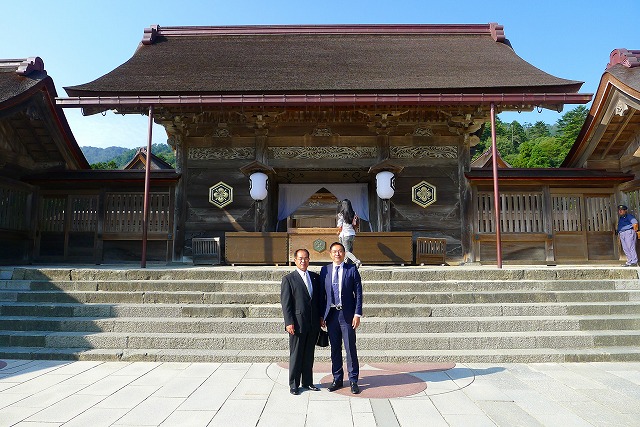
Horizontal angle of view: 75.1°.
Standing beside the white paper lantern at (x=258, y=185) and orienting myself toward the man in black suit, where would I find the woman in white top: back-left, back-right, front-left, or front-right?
front-left

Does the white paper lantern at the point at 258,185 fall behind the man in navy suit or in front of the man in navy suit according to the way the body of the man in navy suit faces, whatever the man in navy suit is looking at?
behind

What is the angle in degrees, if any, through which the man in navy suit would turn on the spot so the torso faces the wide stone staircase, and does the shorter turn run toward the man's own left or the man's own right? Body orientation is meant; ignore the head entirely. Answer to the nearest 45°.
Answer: approximately 180°

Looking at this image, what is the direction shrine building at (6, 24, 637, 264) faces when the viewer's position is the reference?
facing the viewer

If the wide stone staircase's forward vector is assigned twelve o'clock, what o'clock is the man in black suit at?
The man in black suit is roughly at 12 o'clock from the wide stone staircase.

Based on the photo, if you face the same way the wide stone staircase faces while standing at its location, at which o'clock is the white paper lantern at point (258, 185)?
The white paper lantern is roughly at 5 o'clock from the wide stone staircase.

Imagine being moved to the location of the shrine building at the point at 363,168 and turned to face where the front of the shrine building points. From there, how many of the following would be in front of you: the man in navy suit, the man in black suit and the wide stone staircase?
3

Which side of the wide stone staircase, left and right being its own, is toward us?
front

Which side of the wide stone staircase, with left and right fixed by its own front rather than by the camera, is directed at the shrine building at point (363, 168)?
back

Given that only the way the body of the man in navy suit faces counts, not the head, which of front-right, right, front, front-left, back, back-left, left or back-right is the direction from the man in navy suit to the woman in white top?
back

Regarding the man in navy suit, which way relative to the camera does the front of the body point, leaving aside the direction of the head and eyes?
toward the camera
